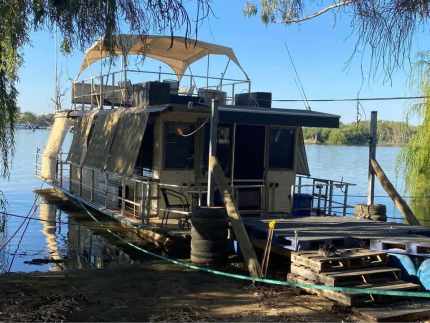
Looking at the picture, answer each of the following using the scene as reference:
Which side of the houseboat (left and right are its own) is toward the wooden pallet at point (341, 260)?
front

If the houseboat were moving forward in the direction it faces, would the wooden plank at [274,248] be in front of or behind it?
in front

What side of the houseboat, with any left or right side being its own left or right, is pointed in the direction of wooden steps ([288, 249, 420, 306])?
front

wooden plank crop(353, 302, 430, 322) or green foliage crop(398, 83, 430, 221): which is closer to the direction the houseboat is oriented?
the wooden plank

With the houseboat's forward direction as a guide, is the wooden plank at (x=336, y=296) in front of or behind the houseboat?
in front

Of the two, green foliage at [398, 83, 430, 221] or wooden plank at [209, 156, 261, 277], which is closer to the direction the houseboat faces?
the wooden plank

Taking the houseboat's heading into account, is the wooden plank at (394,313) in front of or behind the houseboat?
in front
